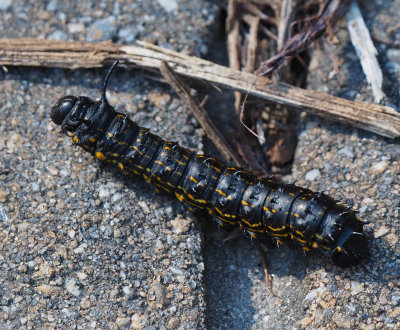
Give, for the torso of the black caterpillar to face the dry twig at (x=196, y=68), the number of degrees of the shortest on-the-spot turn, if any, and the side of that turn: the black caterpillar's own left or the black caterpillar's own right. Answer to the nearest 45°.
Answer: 0° — it already faces it

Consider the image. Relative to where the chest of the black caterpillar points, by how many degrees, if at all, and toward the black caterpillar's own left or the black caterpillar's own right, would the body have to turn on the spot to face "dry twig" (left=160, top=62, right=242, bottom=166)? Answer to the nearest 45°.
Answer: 0° — it already faces it

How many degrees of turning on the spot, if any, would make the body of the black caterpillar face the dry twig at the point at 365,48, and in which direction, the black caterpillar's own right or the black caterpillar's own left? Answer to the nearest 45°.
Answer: approximately 90° to the black caterpillar's own right

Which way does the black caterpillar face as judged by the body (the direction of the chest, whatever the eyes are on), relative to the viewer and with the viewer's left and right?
facing away from the viewer and to the left of the viewer

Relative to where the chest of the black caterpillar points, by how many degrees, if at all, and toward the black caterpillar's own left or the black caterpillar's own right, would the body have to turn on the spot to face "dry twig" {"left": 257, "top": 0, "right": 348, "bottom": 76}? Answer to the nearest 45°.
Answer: approximately 45° to the black caterpillar's own right
